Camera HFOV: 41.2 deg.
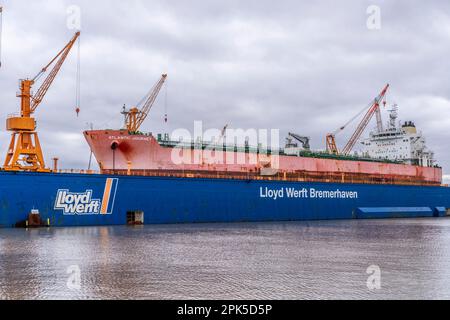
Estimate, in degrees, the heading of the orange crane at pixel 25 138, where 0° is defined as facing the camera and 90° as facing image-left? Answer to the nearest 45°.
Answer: approximately 270°
